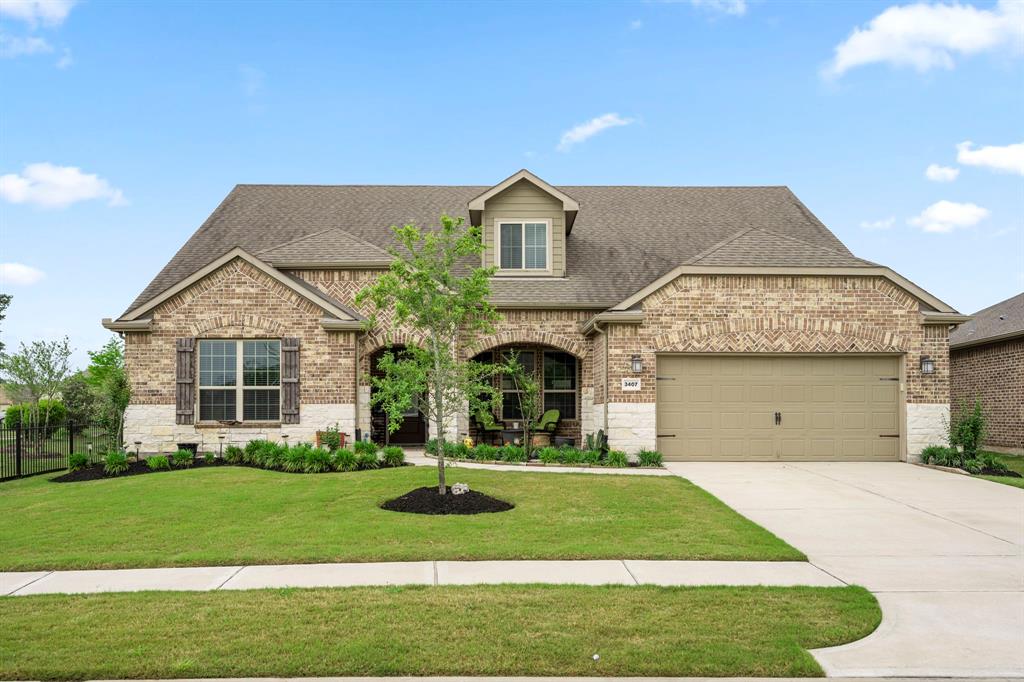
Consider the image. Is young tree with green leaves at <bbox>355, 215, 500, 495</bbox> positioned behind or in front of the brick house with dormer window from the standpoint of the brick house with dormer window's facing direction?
in front

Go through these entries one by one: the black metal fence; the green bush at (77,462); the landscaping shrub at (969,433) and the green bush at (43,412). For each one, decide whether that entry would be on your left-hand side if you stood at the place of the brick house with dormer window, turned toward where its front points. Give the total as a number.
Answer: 1

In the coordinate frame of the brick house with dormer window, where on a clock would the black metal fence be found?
The black metal fence is roughly at 3 o'clock from the brick house with dormer window.

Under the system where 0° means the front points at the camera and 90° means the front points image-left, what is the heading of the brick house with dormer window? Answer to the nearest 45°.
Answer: approximately 0°

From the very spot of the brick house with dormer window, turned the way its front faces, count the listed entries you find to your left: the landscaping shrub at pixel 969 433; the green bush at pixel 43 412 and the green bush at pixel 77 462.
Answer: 1

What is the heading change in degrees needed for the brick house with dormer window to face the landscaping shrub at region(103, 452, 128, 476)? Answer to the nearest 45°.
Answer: approximately 90° to its right

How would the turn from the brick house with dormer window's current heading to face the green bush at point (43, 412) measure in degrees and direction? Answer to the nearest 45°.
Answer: approximately 135° to its right

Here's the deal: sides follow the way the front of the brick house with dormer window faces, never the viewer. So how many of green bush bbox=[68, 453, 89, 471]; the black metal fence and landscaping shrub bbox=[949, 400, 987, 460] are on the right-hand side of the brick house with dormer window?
2

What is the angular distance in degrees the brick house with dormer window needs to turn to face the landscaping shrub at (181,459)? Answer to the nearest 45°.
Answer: approximately 90° to its right
